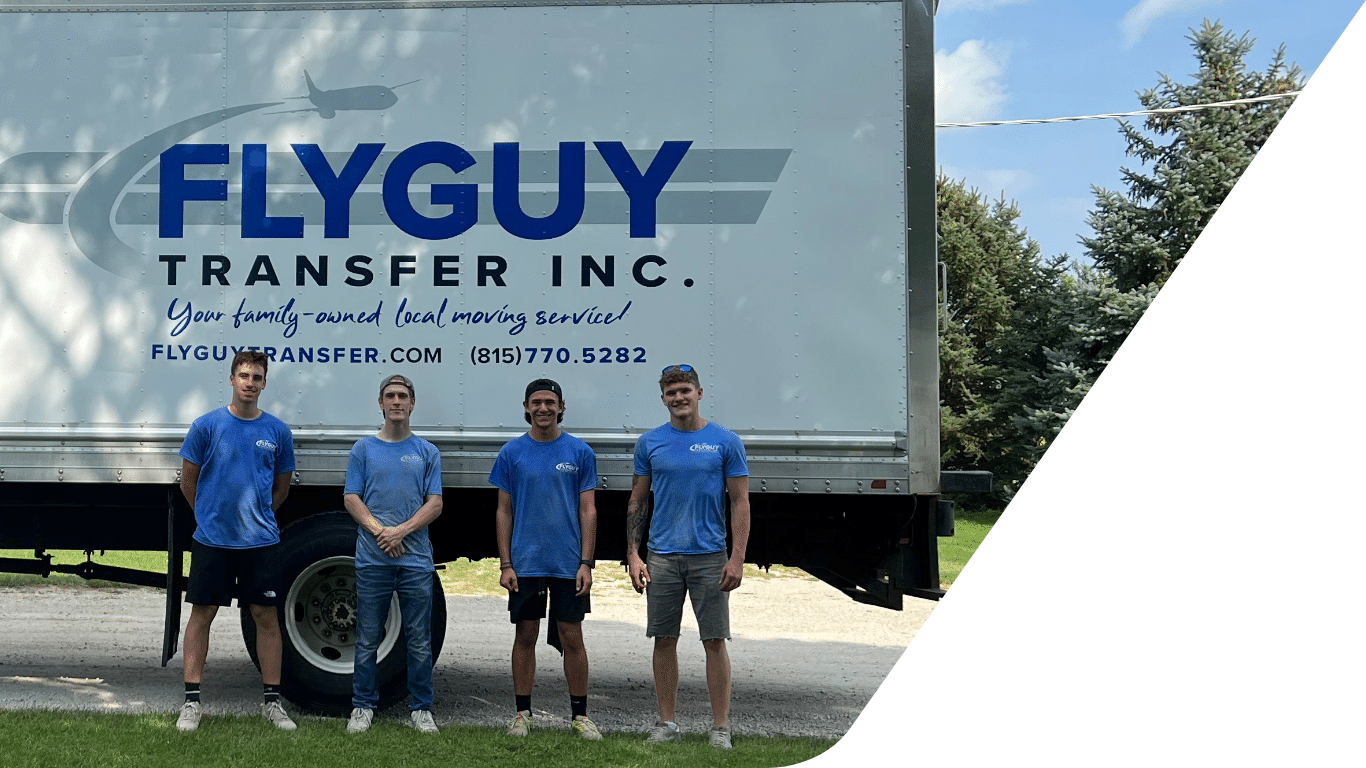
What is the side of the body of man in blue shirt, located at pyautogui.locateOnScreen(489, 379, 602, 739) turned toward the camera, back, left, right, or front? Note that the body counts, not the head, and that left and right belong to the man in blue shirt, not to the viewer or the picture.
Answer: front

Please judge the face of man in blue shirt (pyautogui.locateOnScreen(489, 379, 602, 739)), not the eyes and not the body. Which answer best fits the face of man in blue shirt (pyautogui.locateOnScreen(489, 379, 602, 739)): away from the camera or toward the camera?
toward the camera

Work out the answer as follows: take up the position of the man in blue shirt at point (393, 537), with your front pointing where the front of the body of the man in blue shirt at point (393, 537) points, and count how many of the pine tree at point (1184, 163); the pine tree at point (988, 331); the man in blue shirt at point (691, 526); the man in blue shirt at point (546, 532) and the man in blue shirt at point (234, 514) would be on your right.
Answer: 1

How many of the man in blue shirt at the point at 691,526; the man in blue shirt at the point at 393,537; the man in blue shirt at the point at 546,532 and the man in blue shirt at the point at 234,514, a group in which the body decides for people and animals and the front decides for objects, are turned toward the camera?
4

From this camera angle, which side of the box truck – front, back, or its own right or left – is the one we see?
left

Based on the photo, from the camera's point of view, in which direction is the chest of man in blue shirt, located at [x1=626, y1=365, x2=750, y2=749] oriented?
toward the camera

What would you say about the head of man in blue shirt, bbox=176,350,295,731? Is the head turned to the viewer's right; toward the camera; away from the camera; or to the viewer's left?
toward the camera

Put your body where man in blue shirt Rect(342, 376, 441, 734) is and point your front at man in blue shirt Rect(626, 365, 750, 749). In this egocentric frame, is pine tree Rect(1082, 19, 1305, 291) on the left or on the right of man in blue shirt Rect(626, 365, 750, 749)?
left

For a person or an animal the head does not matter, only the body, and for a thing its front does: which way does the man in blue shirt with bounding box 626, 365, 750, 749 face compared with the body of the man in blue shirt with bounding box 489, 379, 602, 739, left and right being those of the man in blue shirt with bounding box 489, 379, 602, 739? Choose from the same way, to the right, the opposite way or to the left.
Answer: the same way

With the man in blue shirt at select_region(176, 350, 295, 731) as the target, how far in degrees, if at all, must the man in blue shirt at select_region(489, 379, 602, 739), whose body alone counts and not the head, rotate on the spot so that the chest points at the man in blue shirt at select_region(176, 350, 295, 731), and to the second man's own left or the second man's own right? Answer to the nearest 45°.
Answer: approximately 90° to the second man's own right

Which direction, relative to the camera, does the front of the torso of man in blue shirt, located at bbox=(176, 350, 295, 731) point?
toward the camera

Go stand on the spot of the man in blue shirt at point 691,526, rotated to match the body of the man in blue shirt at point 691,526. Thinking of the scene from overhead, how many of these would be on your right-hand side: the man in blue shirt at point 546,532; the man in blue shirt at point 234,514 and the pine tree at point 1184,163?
2

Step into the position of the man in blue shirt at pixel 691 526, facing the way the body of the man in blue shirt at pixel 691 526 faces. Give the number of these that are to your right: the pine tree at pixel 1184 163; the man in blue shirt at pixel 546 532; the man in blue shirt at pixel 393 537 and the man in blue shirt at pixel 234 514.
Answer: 3

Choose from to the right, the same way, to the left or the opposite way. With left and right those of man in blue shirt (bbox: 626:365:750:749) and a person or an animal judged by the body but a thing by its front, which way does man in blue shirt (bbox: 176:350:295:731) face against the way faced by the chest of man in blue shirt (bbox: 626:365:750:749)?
the same way
